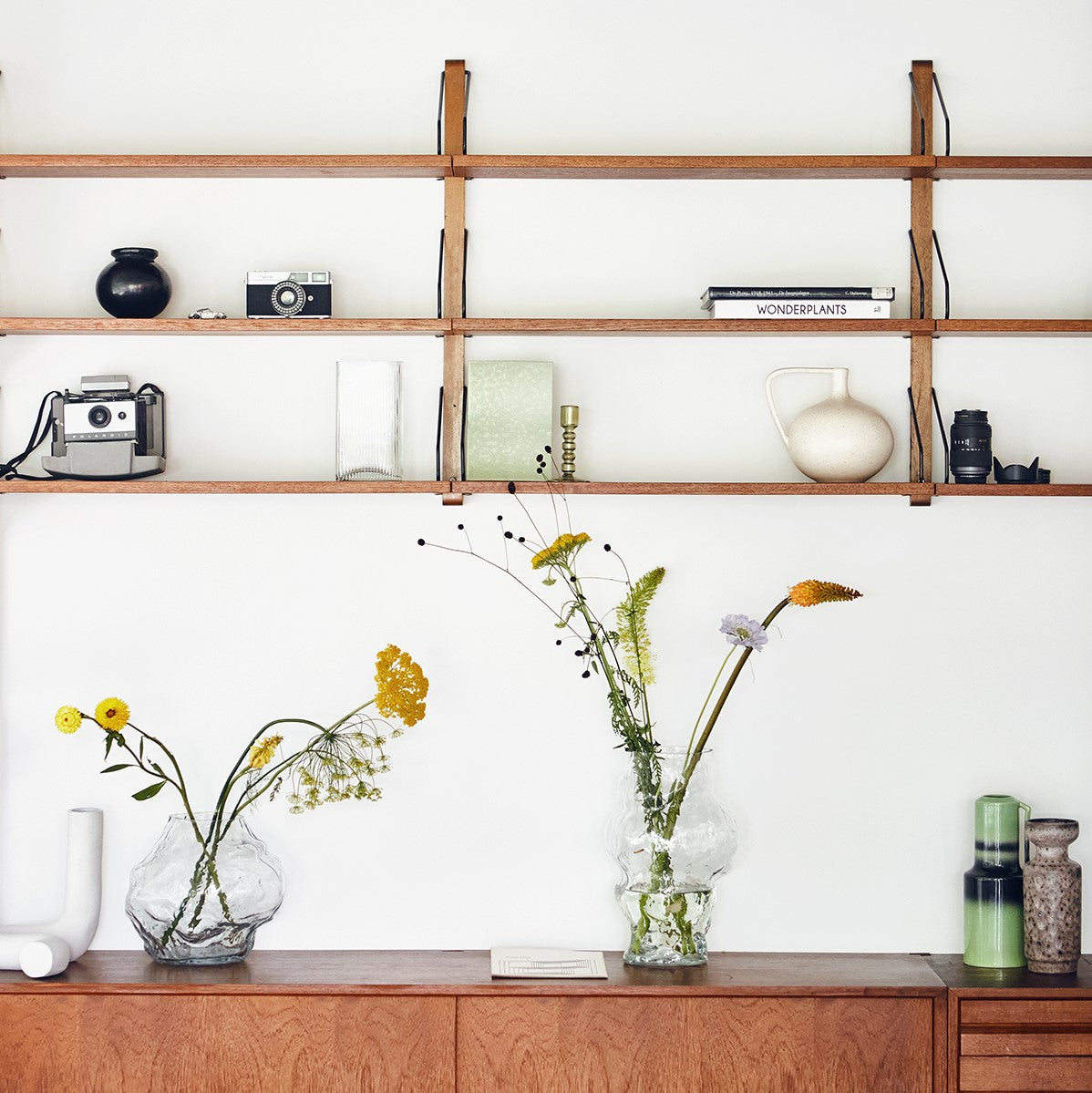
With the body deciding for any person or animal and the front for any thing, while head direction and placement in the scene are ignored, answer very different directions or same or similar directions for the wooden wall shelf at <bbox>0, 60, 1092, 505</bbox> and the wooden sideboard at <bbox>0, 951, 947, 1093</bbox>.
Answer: same or similar directions

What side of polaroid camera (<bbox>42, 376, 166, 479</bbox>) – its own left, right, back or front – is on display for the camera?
front

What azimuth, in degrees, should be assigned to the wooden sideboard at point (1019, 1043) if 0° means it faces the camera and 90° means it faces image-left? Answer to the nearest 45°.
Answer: approximately 0°

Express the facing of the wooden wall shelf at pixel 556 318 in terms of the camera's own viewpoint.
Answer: facing the viewer

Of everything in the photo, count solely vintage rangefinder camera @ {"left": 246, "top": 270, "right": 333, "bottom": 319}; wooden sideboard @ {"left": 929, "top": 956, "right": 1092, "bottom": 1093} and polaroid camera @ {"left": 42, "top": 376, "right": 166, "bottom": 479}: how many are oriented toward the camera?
3

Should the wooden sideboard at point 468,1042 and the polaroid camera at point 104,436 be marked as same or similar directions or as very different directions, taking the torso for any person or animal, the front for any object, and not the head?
same or similar directions

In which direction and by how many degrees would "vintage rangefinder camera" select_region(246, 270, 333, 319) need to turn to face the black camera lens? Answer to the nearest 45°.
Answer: approximately 90° to its left
